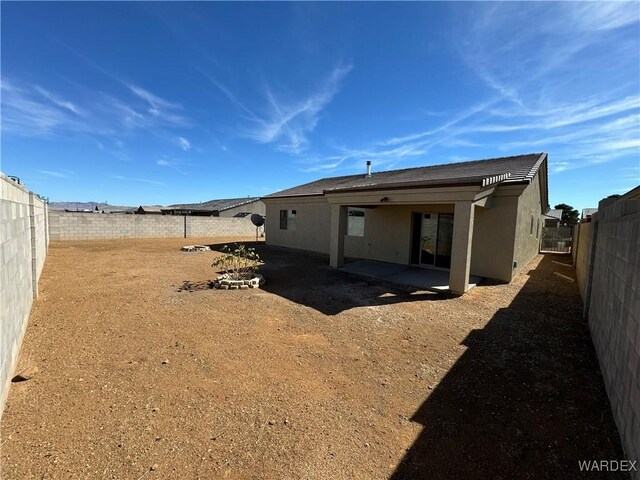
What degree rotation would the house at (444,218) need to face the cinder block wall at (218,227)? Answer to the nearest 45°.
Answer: approximately 90° to its right

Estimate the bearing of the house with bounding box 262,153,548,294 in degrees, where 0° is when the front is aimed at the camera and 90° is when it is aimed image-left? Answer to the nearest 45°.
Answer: approximately 225°

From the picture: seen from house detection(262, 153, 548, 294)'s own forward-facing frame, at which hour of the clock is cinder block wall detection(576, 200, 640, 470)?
The cinder block wall is roughly at 4 o'clock from the house.

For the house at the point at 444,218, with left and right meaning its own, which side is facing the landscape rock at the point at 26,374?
back
